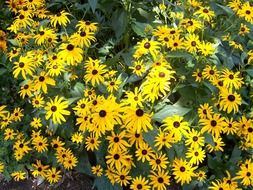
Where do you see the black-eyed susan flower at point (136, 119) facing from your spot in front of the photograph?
facing the viewer

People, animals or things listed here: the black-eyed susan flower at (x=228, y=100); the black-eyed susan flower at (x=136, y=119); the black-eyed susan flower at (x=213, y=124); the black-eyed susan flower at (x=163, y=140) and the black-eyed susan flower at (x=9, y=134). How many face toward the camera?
5

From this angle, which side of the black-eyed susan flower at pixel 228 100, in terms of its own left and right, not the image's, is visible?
front

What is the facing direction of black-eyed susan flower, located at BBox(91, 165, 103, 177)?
toward the camera

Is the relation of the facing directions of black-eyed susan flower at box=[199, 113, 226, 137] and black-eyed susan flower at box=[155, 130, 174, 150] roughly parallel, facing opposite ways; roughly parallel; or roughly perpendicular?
roughly parallel

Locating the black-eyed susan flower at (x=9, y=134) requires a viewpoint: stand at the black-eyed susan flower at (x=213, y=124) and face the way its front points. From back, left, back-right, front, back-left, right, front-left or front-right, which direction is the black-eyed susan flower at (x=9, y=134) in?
right

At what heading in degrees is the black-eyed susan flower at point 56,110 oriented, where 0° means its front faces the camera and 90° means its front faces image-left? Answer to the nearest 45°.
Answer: approximately 45°

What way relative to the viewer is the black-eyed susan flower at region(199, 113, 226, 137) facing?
toward the camera

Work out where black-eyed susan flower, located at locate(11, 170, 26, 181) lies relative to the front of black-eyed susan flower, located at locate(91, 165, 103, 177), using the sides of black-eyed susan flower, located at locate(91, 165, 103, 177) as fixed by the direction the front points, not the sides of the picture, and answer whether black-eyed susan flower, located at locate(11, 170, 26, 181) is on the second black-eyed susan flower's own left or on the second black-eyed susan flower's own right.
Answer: on the second black-eyed susan flower's own right

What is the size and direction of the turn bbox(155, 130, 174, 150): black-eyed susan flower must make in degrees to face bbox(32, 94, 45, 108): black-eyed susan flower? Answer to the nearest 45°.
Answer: approximately 90° to its right

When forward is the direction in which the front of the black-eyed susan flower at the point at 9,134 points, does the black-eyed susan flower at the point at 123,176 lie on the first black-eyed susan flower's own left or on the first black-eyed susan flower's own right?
on the first black-eyed susan flower's own left
